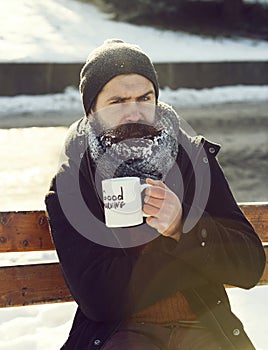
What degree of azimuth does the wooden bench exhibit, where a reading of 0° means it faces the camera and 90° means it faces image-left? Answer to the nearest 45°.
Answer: approximately 0°
